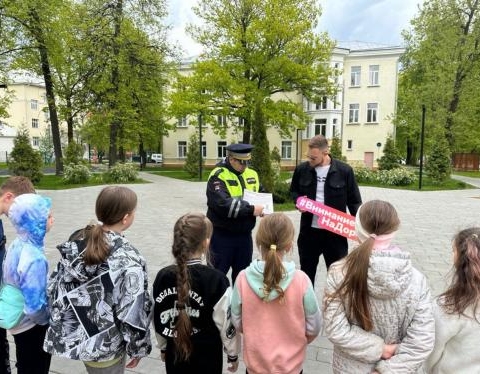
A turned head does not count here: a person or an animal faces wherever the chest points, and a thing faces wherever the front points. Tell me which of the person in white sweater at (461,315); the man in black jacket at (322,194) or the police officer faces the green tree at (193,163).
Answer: the person in white sweater

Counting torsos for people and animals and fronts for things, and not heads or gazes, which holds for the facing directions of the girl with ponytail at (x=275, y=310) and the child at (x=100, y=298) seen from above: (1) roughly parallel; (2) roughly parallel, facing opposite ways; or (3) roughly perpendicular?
roughly parallel

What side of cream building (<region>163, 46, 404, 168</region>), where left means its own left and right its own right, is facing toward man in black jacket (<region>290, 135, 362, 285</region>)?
front

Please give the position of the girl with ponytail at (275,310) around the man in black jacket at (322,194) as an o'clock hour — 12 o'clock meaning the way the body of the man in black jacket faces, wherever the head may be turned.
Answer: The girl with ponytail is roughly at 12 o'clock from the man in black jacket.

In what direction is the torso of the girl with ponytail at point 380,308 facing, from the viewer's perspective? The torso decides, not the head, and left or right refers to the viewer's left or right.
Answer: facing away from the viewer

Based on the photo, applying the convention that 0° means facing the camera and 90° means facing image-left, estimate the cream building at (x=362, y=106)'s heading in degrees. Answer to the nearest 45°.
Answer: approximately 0°

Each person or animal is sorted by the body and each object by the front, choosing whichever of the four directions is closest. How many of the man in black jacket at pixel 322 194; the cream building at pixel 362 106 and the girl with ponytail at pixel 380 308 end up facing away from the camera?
1

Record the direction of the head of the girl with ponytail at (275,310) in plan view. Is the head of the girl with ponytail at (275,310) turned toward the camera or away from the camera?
away from the camera

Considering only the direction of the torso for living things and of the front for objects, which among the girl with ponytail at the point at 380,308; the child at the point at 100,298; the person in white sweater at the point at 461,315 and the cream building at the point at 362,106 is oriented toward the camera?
the cream building

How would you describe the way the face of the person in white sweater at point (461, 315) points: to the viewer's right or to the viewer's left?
to the viewer's left

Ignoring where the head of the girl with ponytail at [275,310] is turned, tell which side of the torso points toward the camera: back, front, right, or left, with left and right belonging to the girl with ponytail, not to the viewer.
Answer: back

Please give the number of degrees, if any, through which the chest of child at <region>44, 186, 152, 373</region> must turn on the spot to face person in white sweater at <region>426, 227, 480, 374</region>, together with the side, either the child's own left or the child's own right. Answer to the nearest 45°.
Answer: approximately 90° to the child's own right

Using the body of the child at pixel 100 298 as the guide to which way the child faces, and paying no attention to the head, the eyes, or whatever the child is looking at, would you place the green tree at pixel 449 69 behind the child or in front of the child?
in front

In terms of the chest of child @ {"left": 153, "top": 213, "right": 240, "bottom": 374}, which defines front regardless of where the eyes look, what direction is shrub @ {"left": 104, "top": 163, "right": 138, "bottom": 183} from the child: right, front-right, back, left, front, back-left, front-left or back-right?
front-left

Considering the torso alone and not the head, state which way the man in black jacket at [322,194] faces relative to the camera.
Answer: toward the camera

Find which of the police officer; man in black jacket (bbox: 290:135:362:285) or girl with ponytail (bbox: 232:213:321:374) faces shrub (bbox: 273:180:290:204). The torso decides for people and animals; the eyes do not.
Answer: the girl with ponytail

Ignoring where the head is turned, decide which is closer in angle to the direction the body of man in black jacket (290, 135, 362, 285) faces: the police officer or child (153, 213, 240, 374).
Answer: the child

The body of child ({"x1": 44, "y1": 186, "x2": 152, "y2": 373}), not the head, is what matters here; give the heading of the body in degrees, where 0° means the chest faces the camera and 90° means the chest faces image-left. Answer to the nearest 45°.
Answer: approximately 225°

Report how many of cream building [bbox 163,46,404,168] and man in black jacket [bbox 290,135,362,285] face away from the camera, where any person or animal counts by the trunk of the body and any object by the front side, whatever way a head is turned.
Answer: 0
